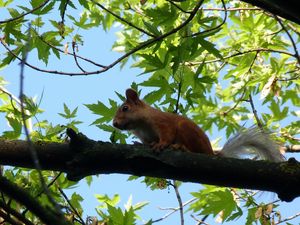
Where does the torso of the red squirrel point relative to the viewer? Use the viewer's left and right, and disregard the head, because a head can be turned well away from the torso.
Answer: facing to the left of the viewer
